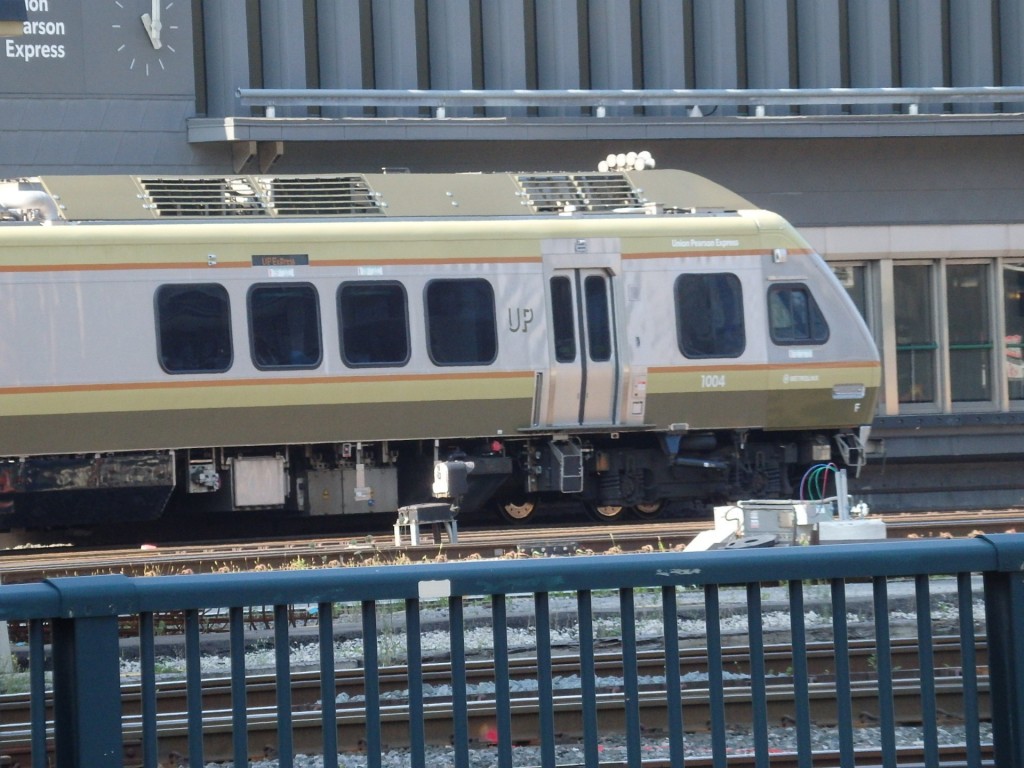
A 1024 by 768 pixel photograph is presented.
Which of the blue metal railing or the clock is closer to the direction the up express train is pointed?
the blue metal railing

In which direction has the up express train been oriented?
to the viewer's right

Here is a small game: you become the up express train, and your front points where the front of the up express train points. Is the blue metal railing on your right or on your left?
on your right

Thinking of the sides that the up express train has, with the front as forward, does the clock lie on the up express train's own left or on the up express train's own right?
on the up express train's own left
